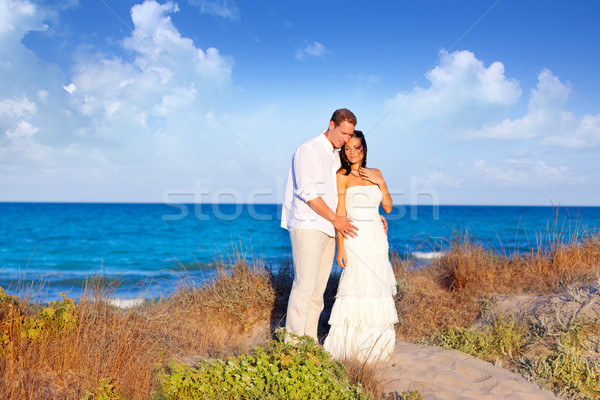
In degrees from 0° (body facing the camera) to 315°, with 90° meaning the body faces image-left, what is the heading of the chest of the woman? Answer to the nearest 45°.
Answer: approximately 0°

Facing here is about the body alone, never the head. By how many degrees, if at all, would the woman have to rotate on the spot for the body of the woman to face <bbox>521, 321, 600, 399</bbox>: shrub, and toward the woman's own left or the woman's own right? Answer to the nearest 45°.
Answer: approximately 90° to the woman's own left

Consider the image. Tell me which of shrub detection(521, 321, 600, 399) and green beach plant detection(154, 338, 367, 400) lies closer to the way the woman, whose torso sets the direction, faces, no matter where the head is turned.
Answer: the green beach plant

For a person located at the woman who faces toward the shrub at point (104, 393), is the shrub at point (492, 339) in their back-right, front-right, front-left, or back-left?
back-left

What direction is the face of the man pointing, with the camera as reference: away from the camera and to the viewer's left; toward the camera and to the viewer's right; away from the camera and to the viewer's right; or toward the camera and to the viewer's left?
toward the camera and to the viewer's right

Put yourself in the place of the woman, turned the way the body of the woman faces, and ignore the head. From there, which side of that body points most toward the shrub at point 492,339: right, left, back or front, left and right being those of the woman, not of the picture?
left

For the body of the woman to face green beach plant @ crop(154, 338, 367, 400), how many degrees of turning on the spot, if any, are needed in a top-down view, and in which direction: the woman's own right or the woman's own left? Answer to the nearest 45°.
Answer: approximately 45° to the woman's own right

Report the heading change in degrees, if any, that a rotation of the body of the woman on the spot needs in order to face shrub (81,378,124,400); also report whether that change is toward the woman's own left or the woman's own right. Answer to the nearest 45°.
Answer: approximately 45° to the woman's own right

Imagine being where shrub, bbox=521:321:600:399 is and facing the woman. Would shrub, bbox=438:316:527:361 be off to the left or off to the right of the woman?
right
